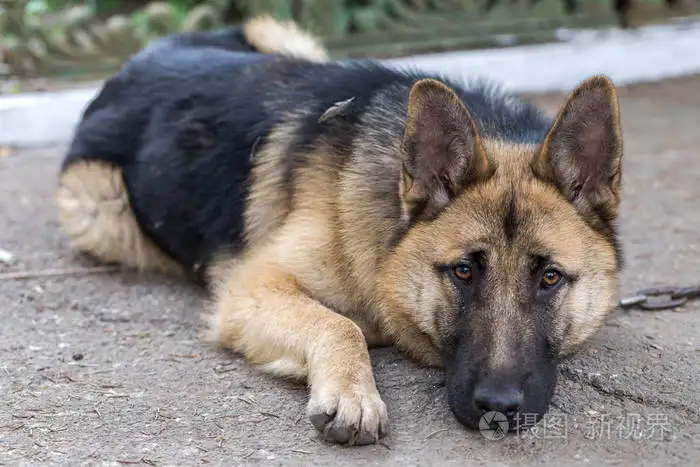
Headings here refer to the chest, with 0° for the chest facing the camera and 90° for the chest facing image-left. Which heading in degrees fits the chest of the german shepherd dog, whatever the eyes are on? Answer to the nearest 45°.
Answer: approximately 315°
